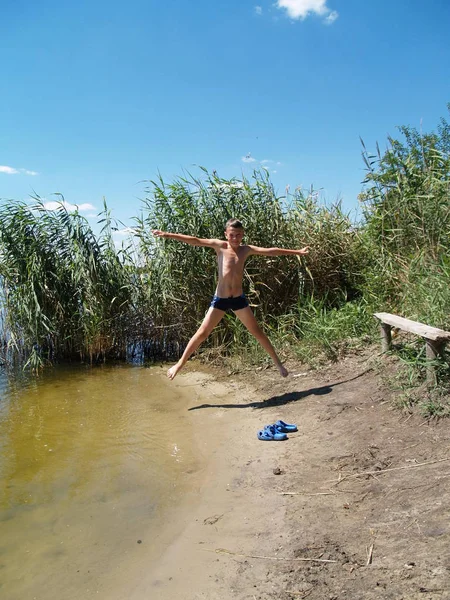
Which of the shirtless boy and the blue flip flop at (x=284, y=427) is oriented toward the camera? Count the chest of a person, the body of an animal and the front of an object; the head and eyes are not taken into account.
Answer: the shirtless boy

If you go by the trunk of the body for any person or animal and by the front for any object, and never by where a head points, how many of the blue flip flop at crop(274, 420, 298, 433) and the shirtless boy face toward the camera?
1

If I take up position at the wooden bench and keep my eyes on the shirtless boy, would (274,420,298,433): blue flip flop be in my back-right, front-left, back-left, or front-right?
front-left

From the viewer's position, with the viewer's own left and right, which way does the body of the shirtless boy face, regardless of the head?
facing the viewer
